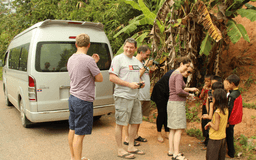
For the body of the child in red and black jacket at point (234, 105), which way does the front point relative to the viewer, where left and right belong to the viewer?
facing to the left of the viewer

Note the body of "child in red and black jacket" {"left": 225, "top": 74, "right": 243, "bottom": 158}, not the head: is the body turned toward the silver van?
yes

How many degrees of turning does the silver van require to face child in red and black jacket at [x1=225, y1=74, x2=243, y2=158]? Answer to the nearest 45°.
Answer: approximately 180°

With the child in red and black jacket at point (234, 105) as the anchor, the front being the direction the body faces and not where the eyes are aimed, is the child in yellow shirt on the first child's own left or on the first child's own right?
on the first child's own left

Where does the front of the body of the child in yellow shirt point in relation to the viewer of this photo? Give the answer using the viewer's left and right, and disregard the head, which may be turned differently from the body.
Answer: facing away from the viewer and to the left of the viewer
